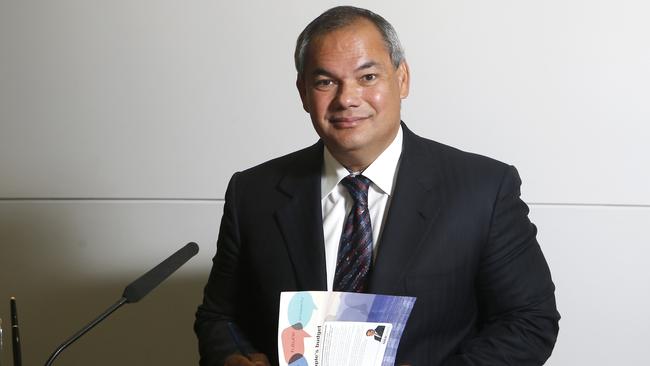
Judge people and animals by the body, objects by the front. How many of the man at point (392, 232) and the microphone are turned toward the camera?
1

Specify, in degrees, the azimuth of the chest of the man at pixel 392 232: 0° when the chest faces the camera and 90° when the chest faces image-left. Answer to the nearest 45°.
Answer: approximately 0°

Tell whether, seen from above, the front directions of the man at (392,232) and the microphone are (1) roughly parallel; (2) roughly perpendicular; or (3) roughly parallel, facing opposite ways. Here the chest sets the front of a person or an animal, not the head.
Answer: roughly perpendicular

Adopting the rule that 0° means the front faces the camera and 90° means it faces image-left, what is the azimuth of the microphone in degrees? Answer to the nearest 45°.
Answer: approximately 270°

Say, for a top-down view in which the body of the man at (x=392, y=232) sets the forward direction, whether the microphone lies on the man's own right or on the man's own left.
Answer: on the man's own right
